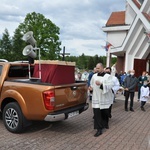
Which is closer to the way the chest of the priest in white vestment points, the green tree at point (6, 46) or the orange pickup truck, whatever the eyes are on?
the orange pickup truck

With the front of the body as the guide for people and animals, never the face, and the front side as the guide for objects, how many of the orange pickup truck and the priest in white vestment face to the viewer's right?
0

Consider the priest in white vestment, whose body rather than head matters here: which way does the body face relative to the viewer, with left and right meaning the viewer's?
facing the viewer and to the left of the viewer

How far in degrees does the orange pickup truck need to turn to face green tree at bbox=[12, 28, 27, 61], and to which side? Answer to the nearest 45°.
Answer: approximately 45° to its right

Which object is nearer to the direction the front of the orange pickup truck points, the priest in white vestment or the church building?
the church building

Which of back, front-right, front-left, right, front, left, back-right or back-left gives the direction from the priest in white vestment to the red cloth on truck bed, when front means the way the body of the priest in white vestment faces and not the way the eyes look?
front-right

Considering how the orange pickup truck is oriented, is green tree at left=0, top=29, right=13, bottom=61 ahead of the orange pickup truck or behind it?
ahead

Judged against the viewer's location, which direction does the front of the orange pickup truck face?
facing away from the viewer and to the left of the viewer

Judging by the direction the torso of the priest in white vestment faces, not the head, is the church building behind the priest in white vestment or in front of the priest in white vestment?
behind
